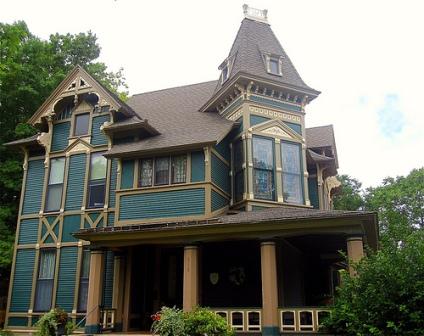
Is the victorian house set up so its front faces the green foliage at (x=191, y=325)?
yes

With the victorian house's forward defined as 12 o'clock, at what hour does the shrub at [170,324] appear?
The shrub is roughly at 12 o'clock from the victorian house.

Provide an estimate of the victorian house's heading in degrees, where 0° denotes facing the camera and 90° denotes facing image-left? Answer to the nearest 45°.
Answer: approximately 0°

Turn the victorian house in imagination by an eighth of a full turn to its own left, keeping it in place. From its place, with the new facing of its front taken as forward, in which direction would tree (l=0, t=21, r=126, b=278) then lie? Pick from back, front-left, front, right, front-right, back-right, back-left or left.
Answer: back

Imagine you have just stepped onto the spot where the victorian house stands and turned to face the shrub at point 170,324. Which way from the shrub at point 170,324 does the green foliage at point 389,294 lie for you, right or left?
left

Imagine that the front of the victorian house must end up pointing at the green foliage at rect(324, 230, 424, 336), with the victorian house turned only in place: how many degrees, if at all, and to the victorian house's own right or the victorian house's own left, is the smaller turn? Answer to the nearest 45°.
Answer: approximately 45° to the victorian house's own left
